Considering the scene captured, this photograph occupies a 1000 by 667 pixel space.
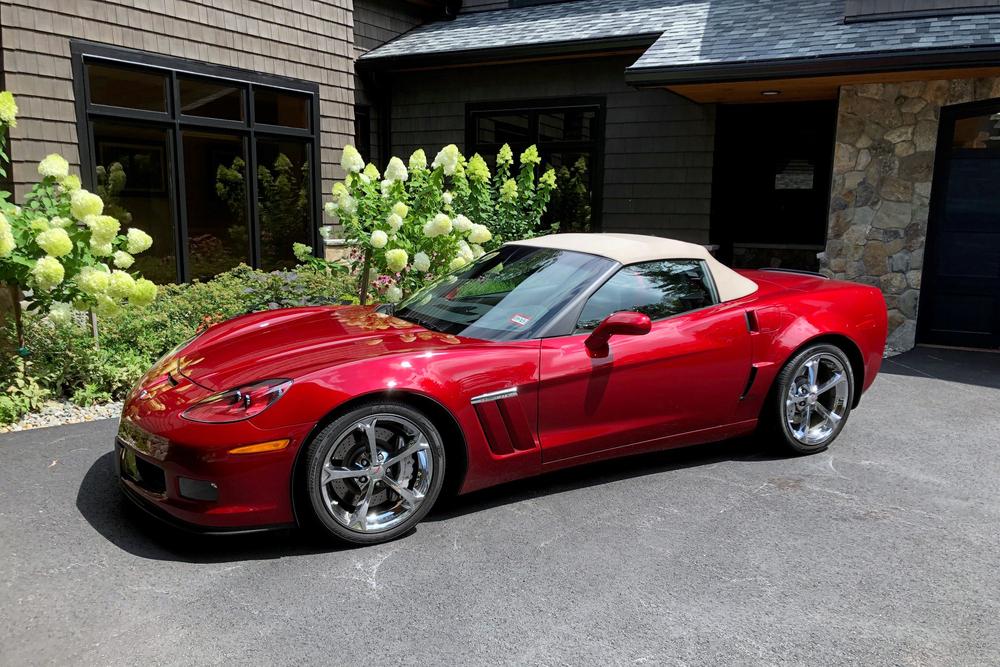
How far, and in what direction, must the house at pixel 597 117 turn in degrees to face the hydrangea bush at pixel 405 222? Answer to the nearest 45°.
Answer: approximately 45° to its right

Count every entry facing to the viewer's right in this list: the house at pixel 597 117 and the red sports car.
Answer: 0

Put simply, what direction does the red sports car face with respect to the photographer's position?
facing the viewer and to the left of the viewer

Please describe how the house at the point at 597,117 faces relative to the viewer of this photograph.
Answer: facing the viewer
